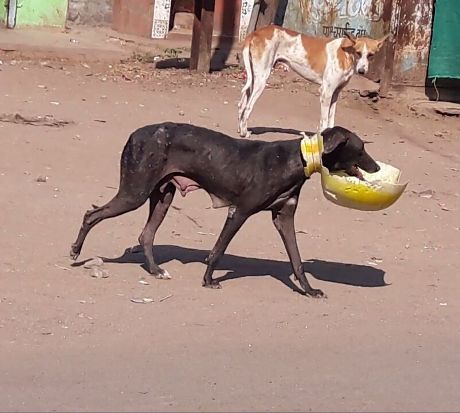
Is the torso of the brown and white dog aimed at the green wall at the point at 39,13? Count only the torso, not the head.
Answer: no

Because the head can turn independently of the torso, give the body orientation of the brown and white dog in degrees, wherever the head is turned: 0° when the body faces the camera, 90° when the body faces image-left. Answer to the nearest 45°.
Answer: approximately 270°

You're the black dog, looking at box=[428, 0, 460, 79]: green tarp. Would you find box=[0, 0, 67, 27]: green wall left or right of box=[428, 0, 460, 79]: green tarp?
left

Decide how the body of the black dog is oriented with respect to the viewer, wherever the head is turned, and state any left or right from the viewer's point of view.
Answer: facing to the right of the viewer

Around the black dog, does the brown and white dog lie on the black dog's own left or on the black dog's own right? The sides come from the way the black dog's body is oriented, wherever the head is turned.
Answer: on the black dog's own left

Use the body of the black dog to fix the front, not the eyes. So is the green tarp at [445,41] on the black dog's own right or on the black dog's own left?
on the black dog's own left

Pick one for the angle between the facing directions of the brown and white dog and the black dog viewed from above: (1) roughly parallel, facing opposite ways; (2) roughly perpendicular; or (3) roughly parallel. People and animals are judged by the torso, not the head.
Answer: roughly parallel

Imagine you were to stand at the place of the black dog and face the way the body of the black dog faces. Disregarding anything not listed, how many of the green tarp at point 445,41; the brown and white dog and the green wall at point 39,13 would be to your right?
0

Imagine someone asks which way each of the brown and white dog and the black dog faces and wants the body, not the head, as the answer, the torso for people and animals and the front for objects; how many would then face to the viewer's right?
2

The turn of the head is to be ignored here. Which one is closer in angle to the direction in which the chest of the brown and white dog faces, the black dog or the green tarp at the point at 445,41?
the green tarp

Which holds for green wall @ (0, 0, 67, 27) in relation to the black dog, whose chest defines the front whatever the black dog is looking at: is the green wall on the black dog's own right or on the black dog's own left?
on the black dog's own left

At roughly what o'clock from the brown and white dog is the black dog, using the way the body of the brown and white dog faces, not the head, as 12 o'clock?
The black dog is roughly at 3 o'clock from the brown and white dog.
